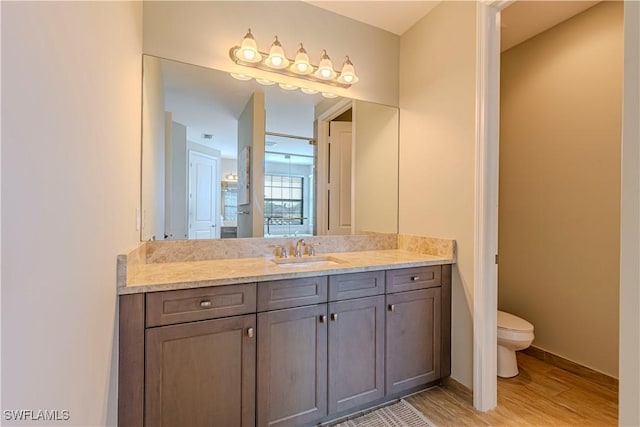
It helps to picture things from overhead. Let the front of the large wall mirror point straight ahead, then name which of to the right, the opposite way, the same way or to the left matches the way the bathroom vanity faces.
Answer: the same way

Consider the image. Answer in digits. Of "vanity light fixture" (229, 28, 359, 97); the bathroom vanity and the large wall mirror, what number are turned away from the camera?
0

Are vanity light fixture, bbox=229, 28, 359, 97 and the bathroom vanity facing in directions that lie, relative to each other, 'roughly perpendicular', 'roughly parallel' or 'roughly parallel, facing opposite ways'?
roughly parallel

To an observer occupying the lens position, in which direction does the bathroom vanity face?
facing the viewer and to the right of the viewer

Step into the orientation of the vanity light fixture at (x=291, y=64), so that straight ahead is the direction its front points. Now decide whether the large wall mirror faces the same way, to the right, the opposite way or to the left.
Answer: the same way

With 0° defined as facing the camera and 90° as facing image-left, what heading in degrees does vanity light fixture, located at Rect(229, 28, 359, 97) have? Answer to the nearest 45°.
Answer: approximately 315°

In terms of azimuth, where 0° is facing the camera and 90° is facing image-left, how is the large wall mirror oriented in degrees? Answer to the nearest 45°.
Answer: approximately 315°
